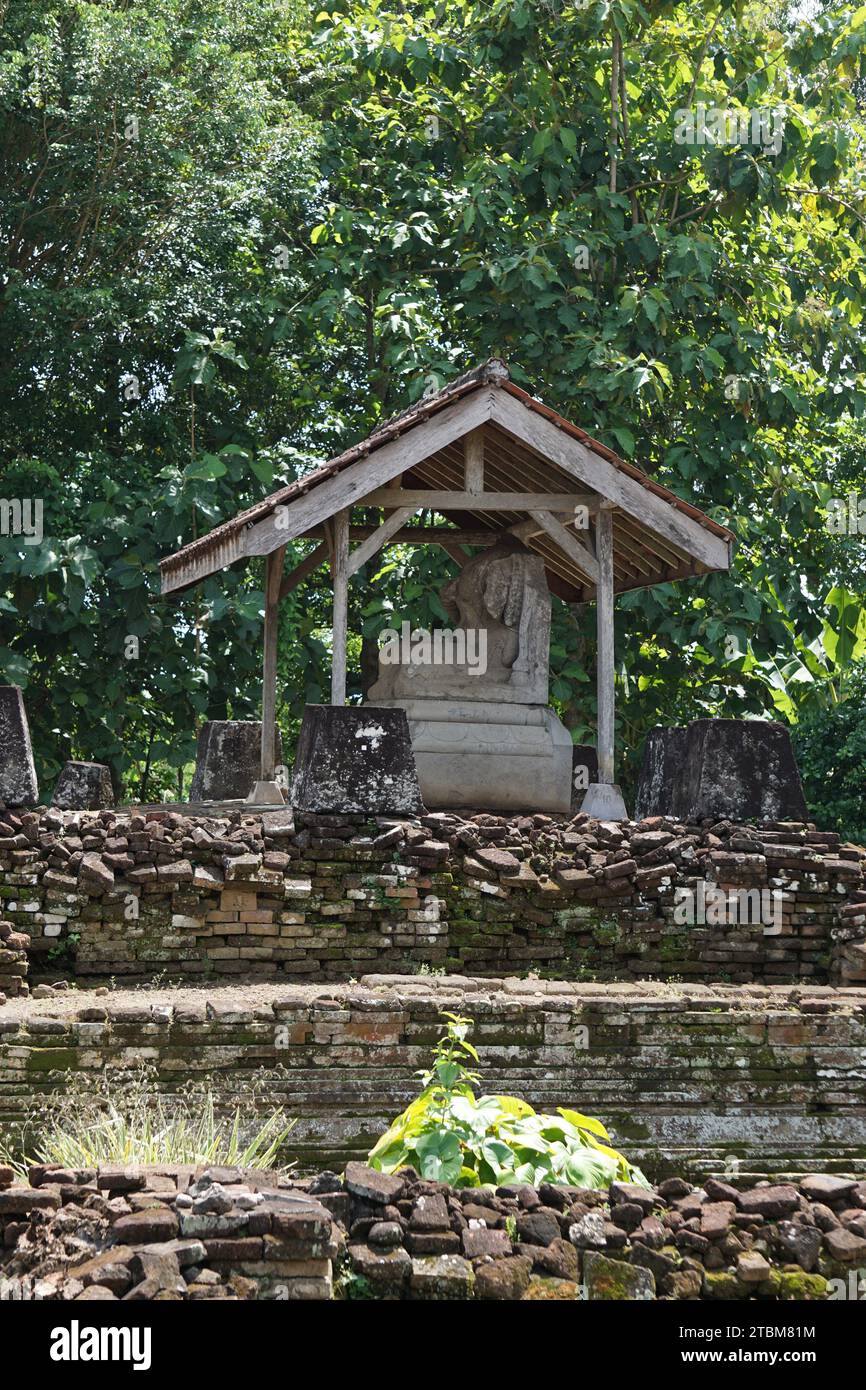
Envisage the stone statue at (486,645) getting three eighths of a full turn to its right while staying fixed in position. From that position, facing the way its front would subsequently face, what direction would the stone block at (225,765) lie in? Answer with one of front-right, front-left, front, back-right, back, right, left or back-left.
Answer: left

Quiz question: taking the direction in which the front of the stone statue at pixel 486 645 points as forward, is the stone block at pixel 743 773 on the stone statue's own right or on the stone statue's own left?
on the stone statue's own left

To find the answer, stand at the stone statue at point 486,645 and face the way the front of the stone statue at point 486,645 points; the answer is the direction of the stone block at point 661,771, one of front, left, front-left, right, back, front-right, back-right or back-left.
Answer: back-left
